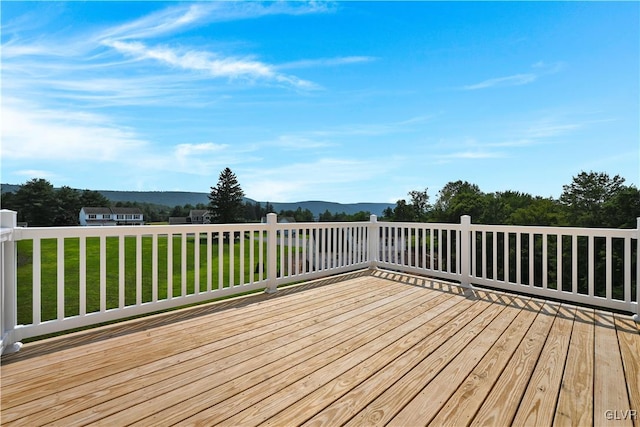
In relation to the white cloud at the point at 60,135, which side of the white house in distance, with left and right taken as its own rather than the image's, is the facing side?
back

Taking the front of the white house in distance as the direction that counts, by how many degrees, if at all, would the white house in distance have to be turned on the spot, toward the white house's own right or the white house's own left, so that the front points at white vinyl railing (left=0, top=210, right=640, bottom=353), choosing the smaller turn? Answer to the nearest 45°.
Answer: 0° — it already faces it

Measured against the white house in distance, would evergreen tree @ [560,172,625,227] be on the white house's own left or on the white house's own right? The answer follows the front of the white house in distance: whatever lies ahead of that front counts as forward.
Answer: on the white house's own left

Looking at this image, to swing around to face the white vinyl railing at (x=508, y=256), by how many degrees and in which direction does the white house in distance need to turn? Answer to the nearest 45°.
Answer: approximately 45° to its left

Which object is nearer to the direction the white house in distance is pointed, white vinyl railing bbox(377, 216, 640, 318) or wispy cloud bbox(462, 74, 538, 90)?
the white vinyl railing

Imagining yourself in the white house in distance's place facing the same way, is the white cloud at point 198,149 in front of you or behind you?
behind

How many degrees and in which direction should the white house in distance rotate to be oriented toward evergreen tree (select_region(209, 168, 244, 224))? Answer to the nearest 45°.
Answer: approximately 135° to its left

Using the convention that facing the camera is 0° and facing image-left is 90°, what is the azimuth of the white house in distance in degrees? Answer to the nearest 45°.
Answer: approximately 0°

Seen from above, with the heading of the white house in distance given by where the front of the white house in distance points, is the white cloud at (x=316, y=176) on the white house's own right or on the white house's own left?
on the white house's own left

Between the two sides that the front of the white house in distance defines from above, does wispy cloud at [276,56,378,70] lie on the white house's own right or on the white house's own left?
on the white house's own left
